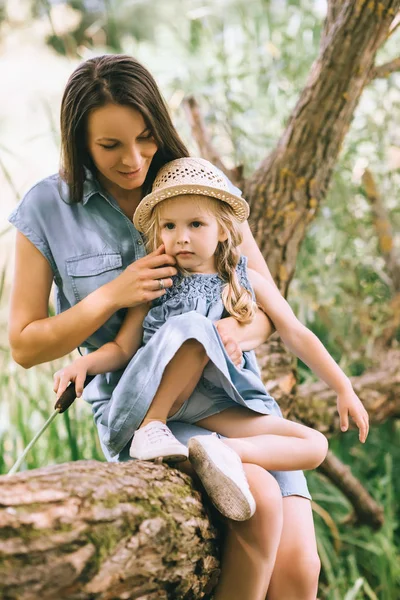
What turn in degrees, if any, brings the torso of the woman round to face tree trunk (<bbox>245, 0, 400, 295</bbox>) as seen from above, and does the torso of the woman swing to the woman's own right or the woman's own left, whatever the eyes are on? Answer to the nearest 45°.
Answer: approximately 90° to the woman's own left

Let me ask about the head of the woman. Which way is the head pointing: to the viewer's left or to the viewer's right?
to the viewer's right

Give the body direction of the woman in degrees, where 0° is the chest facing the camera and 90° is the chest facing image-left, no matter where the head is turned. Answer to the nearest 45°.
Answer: approximately 315°
